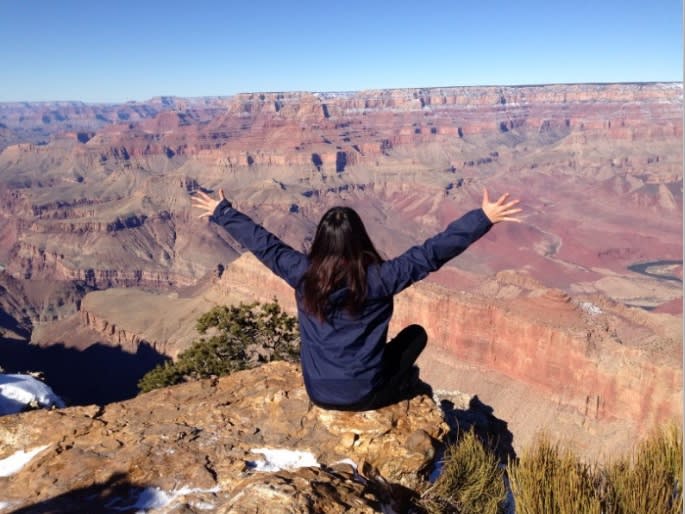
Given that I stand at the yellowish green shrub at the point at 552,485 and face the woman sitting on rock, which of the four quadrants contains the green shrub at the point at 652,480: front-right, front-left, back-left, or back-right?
back-right

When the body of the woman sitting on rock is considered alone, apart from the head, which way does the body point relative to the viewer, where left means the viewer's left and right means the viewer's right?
facing away from the viewer

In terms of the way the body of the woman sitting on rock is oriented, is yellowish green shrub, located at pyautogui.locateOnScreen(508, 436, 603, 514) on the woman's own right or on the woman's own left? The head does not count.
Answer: on the woman's own right

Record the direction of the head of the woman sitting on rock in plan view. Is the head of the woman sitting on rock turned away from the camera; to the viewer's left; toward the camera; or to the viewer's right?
away from the camera

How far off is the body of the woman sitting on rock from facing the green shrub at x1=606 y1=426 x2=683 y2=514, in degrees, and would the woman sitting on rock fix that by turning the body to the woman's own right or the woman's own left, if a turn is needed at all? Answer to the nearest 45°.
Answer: approximately 90° to the woman's own right
